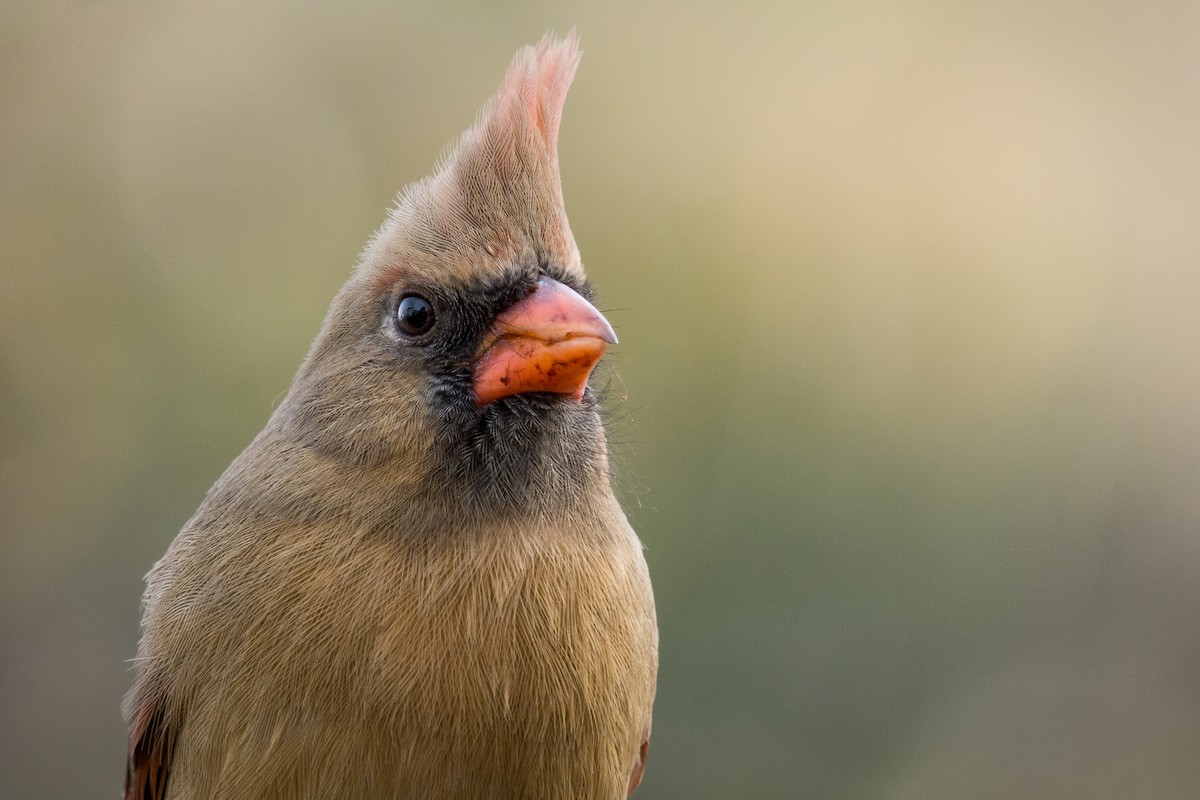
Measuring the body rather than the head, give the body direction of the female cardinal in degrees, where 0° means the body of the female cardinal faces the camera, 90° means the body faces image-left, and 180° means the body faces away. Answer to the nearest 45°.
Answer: approximately 315°
